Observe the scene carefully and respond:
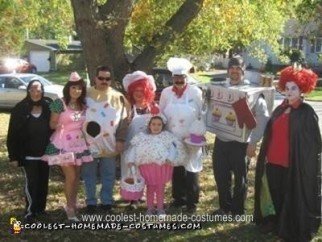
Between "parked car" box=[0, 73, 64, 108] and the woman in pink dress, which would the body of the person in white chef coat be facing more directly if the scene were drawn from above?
the woman in pink dress

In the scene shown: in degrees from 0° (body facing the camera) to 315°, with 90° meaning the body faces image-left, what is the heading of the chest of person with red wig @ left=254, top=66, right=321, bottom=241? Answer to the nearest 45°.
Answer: approximately 45°

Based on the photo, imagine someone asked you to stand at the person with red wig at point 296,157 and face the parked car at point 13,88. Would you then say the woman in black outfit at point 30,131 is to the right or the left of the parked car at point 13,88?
left

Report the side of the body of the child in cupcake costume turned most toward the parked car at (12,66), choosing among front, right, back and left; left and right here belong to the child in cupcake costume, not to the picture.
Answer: back

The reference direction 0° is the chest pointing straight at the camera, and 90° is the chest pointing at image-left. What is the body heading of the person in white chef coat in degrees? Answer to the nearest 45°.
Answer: approximately 0°

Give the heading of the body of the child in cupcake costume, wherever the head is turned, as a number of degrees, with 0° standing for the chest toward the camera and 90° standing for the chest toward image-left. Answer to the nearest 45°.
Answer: approximately 0°
